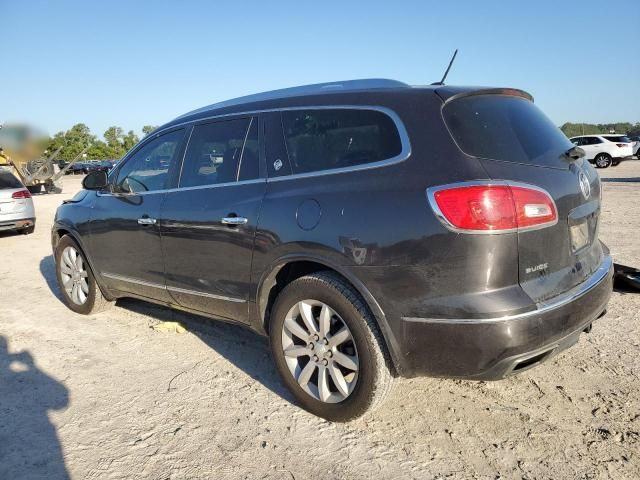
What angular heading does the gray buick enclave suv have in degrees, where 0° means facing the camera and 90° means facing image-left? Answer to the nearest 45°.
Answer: approximately 135°

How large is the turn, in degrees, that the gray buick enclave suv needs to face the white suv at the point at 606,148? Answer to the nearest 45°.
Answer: approximately 90° to its right

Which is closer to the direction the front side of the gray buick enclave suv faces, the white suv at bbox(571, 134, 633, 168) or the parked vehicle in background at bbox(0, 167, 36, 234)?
the parked vehicle in background

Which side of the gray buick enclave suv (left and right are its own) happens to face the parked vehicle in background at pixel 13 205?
front
